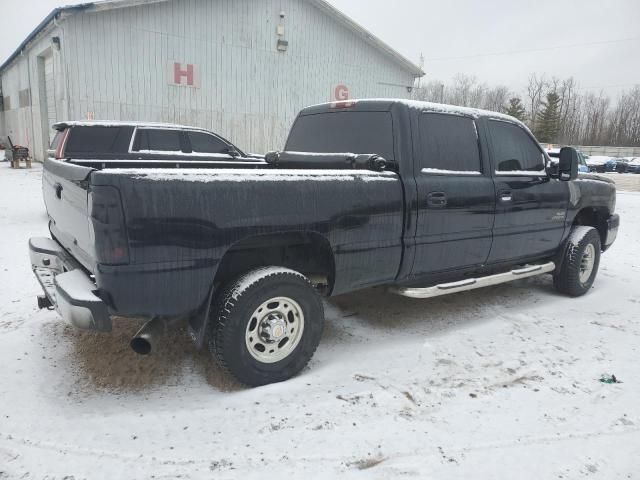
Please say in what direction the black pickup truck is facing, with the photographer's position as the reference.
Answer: facing away from the viewer and to the right of the viewer

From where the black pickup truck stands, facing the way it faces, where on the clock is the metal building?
The metal building is roughly at 10 o'clock from the black pickup truck.

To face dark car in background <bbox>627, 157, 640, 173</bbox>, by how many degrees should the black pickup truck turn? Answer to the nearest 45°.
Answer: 0° — it already faces it

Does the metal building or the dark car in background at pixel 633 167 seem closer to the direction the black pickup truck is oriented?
the dark car in background

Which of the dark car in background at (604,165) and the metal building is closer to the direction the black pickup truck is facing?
the dark car in background

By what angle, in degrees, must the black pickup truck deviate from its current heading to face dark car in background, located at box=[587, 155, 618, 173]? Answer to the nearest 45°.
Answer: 0° — it already faces it
